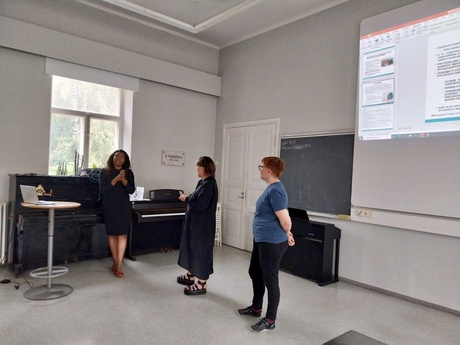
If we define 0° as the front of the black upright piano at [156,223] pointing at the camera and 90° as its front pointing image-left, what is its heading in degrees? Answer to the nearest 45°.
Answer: approximately 315°

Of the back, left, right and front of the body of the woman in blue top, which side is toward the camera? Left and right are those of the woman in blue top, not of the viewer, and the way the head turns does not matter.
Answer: left

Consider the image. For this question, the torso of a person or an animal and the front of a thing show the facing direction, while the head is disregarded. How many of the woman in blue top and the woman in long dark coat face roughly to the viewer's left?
2

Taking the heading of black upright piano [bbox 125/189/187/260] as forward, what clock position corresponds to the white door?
The white door is roughly at 10 o'clock from the black upright piano.

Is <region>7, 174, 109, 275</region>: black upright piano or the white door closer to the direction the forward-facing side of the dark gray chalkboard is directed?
the black upright piano

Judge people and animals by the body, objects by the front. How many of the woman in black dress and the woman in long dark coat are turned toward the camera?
1

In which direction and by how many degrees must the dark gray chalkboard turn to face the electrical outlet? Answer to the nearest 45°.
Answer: approximately 90° to its left

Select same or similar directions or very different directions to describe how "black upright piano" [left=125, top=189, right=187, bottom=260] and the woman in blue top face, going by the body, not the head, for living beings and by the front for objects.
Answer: very different directions

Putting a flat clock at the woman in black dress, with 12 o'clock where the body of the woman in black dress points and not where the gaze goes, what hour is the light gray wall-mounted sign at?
The light gray wall-mounted sign is roughly at 7 o'clock from the woman in black dress.

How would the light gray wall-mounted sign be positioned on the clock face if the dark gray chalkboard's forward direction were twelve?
The light gray wall-mounted sign is roughly at 2 o'clock from the dark gray chalkboard.

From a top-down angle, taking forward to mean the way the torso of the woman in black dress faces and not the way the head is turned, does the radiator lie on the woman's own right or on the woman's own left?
on the woman's own right

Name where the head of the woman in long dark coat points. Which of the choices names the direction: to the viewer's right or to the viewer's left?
to the viewer's left

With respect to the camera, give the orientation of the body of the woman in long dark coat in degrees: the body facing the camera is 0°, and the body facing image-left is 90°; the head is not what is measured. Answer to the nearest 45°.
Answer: approximately 90°
